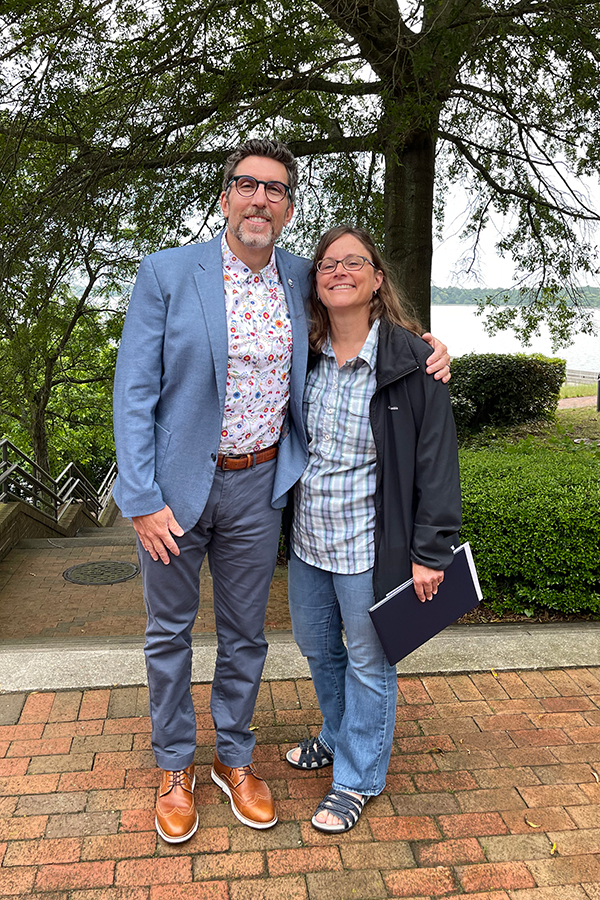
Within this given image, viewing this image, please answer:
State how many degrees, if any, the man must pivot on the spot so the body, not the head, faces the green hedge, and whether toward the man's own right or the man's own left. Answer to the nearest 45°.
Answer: approximately 90° to the man's own left

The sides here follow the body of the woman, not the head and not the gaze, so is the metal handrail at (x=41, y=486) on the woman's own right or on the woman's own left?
on the woman's own right

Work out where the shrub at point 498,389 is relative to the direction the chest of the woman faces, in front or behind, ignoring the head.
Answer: behind

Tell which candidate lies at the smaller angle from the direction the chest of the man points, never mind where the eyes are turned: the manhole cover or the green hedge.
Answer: the green hedge

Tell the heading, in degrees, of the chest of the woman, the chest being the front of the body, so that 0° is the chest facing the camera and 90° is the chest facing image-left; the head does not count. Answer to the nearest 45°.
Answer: approximately 45°

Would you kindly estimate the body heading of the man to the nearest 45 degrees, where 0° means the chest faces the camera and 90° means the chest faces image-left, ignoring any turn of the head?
approximately 315°
